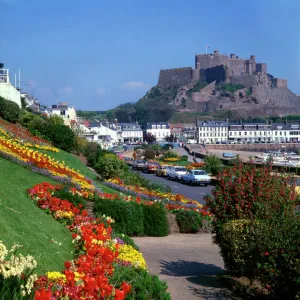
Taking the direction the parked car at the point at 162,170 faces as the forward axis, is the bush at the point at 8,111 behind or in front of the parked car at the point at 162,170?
behind
